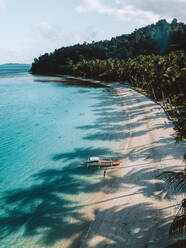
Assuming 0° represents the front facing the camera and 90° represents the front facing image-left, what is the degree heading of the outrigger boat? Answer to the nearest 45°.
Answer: approximately 270°
